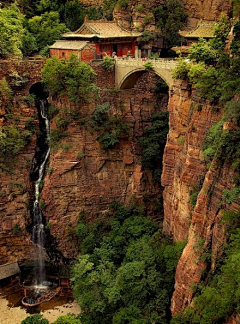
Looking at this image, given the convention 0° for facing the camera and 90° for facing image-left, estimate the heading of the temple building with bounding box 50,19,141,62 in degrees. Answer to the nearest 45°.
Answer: approximately 315°

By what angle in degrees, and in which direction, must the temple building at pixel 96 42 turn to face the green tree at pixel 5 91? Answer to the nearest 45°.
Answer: approximately 90° to its right

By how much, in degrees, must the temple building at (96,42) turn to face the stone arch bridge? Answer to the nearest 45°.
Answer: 0° — it already faces it

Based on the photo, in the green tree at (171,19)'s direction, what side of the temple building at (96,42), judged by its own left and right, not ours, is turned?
left

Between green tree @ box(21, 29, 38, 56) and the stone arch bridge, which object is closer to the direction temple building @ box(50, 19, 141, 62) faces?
the stone arch bridge

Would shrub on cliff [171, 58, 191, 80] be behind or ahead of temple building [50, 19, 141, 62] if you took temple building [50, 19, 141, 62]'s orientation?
ahead

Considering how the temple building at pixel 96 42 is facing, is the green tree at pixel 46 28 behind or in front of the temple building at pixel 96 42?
behind
